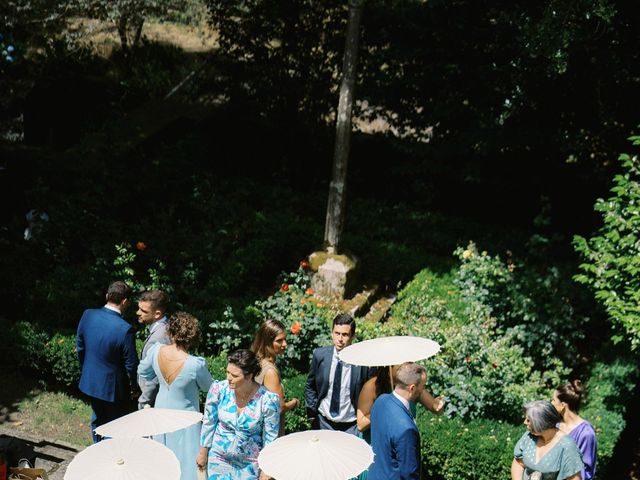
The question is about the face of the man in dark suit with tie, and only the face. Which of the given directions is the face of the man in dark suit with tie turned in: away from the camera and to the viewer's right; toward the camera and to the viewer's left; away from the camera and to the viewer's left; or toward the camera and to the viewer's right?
toward the camera and to the viewer's right

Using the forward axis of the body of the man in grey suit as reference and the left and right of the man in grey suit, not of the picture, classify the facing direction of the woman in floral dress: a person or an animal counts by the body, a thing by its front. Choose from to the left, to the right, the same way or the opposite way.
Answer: to the left

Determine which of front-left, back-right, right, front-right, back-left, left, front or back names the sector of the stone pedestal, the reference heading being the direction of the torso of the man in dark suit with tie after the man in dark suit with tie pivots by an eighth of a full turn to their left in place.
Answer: back-left

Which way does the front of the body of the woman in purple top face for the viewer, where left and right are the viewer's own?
facing to the left of the viewer

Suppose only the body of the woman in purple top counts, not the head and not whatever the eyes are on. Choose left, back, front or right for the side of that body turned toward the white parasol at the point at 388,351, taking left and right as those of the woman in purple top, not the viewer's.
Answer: front

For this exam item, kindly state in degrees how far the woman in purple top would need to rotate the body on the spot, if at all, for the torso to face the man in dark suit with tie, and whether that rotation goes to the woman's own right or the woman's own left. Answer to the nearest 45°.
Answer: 0° — they already face them

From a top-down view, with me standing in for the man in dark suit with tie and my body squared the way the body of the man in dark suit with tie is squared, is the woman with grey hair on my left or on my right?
on my left

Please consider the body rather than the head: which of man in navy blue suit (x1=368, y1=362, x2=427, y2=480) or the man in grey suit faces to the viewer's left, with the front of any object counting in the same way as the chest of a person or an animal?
the man in grey suit

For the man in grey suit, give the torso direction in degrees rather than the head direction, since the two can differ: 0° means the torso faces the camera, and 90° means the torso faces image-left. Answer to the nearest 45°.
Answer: approximately 90°

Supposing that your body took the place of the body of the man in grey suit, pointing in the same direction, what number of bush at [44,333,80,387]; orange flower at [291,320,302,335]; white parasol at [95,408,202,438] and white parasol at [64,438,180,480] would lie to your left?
2

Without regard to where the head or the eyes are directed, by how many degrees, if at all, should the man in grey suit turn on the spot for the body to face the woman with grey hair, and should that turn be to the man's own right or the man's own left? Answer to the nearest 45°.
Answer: approximately 135° to the man's own left

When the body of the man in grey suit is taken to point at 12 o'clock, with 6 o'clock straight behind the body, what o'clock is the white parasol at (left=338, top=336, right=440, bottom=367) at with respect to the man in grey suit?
The white parasol is roughly at 7 o'clock from the man in grey suit.

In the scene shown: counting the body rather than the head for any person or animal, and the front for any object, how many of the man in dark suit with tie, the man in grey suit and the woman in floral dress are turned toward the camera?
2

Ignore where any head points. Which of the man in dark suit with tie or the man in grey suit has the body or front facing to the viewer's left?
the man in grey suit
